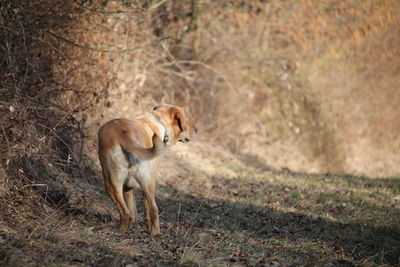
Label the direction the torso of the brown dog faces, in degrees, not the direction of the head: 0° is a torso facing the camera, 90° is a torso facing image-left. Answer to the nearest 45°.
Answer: approximately 225°
